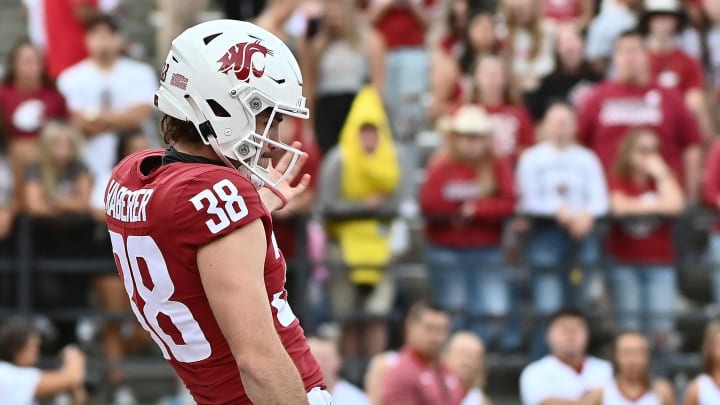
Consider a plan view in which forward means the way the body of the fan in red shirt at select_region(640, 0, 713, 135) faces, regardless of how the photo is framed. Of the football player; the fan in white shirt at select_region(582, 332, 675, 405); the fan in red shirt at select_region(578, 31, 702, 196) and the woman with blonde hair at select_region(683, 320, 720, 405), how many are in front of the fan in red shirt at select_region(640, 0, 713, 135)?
4

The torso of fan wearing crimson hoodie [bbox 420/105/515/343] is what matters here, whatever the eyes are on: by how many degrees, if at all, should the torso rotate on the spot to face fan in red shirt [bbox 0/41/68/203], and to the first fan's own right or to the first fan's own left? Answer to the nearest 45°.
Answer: approximately 90° to the first fan's own right

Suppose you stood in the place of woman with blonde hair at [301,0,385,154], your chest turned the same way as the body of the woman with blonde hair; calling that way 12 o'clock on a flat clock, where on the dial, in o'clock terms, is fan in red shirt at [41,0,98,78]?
The fan in red shirt is roughly at 3 o'clock from the woman with blonde hair.

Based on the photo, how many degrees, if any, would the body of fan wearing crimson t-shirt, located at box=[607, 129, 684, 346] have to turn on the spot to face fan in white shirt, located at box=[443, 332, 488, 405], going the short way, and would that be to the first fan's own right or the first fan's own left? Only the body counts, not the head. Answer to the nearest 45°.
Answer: approximately 45° to the first fan's own right
